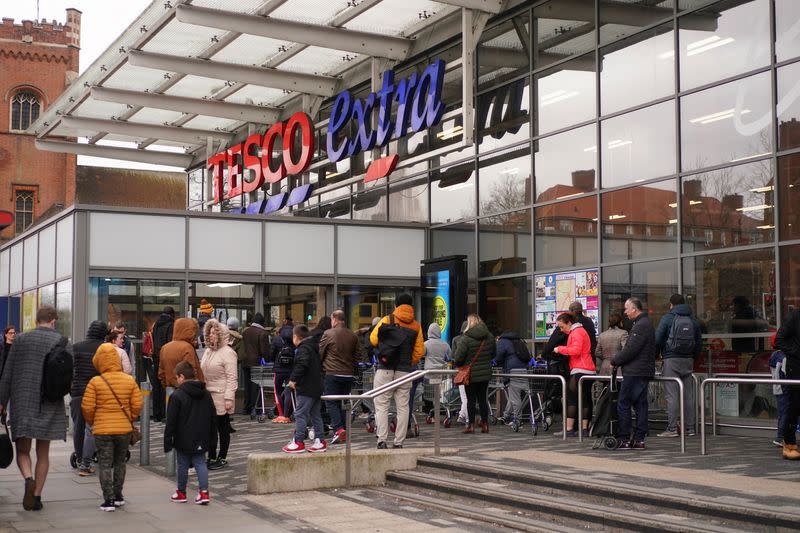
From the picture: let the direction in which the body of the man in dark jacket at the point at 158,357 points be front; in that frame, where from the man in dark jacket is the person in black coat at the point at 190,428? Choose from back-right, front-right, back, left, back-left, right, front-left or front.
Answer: right

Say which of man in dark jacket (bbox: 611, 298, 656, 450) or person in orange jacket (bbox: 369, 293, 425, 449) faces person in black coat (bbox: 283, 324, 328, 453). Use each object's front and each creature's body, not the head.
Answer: the man in dark jacket

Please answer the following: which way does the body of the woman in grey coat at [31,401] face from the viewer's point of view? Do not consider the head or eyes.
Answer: away from the camera

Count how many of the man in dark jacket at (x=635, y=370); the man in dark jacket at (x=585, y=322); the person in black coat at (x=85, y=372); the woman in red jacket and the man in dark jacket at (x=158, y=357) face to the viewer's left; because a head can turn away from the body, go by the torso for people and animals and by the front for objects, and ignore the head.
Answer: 3

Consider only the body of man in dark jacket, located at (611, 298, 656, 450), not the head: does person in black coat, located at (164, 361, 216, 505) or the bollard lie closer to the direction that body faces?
the bollard

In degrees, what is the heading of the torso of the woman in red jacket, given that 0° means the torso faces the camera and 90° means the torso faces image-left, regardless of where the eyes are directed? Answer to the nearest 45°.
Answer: approximately 90°

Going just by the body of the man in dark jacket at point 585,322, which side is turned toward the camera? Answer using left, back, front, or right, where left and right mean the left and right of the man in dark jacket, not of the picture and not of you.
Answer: left

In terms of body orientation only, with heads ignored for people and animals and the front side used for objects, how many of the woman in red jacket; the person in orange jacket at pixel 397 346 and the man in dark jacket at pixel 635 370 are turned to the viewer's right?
0

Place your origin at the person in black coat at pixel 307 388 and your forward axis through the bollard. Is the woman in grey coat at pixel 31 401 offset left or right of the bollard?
left

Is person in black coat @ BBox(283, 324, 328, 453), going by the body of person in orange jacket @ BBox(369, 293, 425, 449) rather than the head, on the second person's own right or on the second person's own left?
on the second person's own left

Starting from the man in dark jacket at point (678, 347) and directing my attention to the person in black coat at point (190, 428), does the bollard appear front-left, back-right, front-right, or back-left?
front-right

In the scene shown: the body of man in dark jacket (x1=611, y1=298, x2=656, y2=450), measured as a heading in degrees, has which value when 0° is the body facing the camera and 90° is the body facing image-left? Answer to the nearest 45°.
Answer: approximately 90°

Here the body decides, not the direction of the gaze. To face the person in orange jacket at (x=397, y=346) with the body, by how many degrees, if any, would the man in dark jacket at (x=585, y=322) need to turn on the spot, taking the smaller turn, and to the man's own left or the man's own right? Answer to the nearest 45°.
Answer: approximately 45° to the man's own left

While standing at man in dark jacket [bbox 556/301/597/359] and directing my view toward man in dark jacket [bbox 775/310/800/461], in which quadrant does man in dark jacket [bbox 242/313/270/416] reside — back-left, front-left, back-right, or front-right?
back-right

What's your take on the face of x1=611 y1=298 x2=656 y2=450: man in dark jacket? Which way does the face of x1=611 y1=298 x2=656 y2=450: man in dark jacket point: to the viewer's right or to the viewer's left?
to the viewer's left

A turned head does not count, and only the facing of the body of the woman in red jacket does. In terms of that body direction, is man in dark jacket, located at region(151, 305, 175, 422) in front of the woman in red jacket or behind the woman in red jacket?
in front
